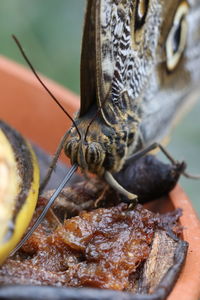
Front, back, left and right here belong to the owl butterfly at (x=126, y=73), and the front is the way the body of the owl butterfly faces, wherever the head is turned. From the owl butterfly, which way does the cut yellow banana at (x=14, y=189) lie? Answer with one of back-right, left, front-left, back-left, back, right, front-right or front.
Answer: front

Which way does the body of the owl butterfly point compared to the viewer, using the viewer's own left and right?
facing the viewer and to the left of the viewer
